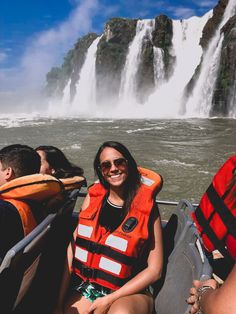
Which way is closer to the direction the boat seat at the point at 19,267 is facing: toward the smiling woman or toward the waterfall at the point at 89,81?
the waterfall

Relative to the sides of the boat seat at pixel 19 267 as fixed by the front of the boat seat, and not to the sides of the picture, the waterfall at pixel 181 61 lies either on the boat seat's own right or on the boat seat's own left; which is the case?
on the boat seat's own right

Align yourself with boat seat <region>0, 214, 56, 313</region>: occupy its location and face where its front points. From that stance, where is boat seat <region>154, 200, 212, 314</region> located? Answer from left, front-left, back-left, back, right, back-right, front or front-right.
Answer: back-right

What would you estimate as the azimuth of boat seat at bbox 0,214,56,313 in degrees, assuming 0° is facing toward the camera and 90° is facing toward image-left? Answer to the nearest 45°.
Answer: approximately 135°

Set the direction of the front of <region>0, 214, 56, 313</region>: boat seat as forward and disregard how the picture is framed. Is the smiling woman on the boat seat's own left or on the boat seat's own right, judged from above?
on the boat seat's own right

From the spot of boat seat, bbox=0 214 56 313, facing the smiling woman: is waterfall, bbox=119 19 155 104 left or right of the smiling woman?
left
